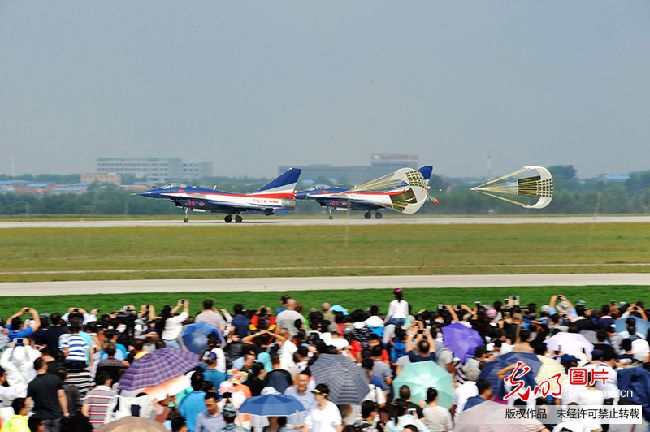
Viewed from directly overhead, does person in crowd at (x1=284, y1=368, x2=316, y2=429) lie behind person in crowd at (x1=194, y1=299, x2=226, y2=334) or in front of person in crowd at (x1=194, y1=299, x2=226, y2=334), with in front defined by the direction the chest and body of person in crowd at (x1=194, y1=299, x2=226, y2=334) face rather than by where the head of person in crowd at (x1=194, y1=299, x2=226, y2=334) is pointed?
behind

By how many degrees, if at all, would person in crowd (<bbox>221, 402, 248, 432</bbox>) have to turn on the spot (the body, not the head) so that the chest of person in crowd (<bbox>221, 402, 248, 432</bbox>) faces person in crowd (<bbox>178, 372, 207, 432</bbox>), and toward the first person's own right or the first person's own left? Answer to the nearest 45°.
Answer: approximately 45° to the first person's own left

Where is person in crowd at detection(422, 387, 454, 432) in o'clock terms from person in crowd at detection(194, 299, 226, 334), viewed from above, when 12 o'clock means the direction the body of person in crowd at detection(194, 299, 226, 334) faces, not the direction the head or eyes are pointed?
person in crowd at detection(422, 387, 454, 432) is roughly at 5 o'clock from person in crowd at detection(194, 299, 226, 334).

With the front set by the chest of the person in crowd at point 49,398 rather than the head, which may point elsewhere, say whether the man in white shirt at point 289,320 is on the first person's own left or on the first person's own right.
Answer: on the first person's own right

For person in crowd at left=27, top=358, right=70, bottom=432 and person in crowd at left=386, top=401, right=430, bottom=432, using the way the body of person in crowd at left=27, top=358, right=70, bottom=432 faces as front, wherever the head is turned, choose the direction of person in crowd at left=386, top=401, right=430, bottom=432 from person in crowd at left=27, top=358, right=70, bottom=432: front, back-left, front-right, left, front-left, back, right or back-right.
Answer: back-right

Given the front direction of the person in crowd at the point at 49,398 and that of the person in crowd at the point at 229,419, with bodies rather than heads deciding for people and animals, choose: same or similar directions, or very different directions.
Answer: same or similar directions

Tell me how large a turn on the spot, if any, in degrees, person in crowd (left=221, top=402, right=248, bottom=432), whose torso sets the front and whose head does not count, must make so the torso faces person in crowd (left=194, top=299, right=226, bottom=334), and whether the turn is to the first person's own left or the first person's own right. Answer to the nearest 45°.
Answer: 0° — they already face them

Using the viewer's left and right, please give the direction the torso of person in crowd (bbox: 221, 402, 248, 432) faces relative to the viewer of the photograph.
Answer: facing away from the viewer

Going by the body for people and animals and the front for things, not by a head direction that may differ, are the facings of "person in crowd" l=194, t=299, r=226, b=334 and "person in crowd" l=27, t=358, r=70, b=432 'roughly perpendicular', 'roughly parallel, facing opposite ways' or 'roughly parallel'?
roughly parallel

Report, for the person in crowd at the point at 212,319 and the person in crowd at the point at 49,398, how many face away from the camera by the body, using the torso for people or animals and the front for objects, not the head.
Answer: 2

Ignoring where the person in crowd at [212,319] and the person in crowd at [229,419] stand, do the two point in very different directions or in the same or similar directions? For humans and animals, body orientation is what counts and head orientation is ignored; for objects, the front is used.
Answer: same or similar directions

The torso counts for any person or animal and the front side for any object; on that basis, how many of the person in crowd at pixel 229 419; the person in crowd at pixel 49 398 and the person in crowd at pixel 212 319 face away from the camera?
3

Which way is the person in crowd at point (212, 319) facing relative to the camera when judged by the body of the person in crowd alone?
away from the camera

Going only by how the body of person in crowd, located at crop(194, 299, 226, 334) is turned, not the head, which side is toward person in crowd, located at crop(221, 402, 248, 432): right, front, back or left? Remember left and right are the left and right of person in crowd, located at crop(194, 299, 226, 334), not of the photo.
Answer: back

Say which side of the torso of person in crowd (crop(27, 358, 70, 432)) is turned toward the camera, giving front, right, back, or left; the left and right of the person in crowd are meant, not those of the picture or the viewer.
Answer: back

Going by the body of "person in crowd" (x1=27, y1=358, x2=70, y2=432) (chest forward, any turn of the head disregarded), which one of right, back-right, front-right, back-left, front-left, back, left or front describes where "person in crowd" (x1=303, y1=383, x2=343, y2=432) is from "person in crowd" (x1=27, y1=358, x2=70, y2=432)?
back-right
